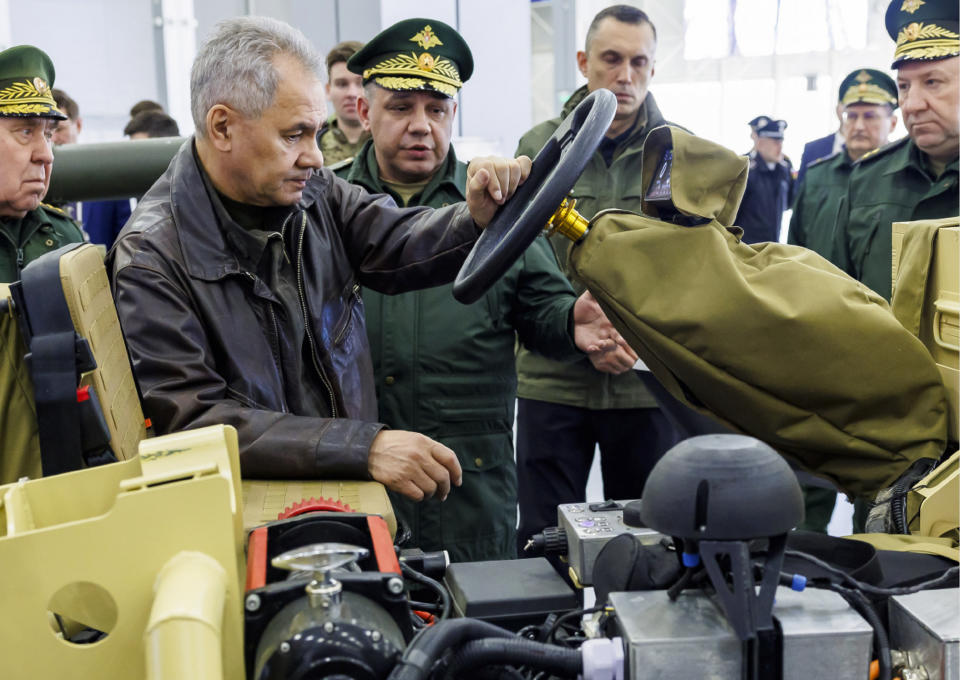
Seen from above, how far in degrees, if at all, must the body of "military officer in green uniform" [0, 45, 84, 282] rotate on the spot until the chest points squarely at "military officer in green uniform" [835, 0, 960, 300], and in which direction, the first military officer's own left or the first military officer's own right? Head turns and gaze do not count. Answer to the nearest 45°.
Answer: approximately 45° to the first military officer's own left

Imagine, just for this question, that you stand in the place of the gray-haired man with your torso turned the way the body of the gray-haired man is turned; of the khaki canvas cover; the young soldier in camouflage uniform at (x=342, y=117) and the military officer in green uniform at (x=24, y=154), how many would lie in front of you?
1

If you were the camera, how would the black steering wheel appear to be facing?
facing to the left of the viewer

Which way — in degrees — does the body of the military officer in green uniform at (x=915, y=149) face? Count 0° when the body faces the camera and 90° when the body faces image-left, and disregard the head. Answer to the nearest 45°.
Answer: approximately 45°

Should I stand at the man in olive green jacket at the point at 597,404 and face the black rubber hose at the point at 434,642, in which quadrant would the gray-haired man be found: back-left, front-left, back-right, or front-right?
front-right

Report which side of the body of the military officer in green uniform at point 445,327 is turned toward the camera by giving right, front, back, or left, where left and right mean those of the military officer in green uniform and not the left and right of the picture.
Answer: front

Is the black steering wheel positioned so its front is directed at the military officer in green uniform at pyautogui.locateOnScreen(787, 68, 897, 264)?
no

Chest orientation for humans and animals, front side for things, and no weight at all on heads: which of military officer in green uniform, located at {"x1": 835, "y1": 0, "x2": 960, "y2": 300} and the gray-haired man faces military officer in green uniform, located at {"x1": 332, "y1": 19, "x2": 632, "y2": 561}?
military officer in green uniform, located at {"x1": 835, "y1": 0, "x2": 960, "y2": 300}

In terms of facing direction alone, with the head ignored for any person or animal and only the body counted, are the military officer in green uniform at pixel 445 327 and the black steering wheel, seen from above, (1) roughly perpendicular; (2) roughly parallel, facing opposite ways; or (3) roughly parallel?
roughly perpendicular

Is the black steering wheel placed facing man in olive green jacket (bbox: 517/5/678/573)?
no

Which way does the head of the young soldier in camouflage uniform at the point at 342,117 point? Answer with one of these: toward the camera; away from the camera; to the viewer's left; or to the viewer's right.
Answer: toward the camera

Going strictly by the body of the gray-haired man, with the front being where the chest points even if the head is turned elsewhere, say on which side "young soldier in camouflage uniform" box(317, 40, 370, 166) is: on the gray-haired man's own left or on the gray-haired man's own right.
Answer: on the gray-haired man's own left

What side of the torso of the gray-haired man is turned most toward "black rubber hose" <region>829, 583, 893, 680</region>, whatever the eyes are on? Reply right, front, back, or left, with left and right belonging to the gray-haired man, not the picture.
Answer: front
